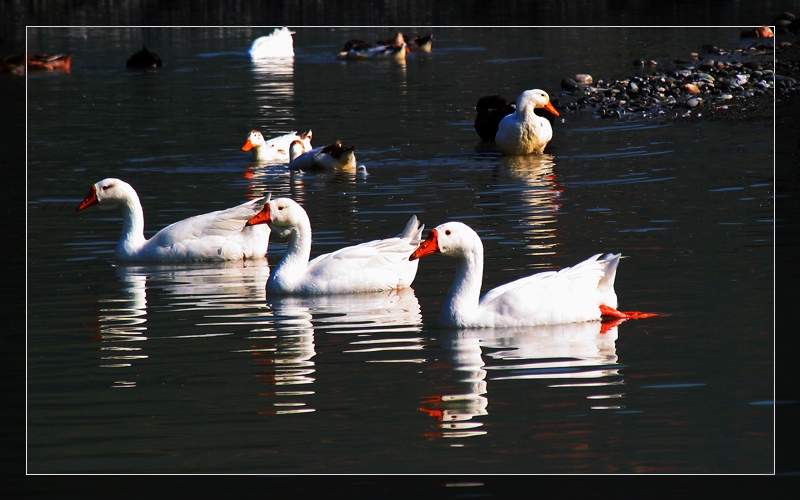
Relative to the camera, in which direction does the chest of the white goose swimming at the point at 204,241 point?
to the viewer's left

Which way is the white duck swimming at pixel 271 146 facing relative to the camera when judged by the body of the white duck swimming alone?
to the viewer's left

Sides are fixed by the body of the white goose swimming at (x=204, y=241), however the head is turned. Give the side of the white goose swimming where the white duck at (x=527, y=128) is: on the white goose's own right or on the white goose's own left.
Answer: on the white goose's own right

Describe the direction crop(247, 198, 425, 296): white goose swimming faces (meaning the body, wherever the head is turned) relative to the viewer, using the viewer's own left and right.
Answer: facing to the left of the viewer

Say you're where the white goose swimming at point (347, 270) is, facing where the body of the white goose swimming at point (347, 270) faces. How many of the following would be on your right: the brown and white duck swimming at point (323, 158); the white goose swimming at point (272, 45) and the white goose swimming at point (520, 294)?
2
